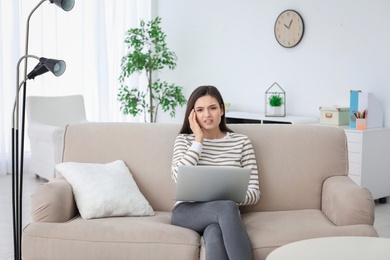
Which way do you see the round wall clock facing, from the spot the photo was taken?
facing the viewer and to the left of the viewer

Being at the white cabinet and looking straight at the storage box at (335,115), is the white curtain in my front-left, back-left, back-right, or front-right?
front-left

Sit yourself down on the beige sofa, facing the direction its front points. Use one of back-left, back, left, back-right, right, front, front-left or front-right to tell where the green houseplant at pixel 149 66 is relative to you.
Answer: back

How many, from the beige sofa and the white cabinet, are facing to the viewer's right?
0

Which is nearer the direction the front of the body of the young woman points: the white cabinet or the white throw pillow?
the white throw pillow

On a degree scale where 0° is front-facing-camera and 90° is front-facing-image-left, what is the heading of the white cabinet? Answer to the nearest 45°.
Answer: approximately 45°

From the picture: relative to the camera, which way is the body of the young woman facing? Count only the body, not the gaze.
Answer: toward the camera

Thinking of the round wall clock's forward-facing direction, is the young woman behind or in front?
in front

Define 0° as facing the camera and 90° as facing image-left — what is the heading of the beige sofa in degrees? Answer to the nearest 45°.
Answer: approximately 0°

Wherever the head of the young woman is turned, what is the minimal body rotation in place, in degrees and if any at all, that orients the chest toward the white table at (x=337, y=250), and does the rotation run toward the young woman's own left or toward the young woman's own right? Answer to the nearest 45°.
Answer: approximately 45° to the young woman's own left
